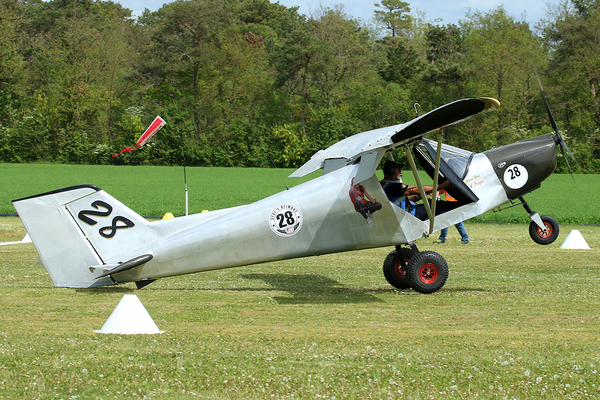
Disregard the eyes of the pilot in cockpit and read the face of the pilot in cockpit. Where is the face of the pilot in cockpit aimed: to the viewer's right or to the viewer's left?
to the viewer's right

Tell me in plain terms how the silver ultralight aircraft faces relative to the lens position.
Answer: facing to the right of the viewer

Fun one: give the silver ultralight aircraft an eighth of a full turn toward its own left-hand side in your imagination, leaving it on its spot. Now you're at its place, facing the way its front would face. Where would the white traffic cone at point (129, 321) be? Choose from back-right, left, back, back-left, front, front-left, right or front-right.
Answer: back

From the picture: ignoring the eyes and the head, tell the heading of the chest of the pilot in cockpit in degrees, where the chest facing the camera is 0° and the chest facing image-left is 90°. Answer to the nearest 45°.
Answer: approximately 270°

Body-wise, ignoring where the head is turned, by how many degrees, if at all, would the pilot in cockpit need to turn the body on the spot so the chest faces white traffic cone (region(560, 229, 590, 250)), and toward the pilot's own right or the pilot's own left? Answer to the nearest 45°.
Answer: approximately 45° to the pilot's own left
